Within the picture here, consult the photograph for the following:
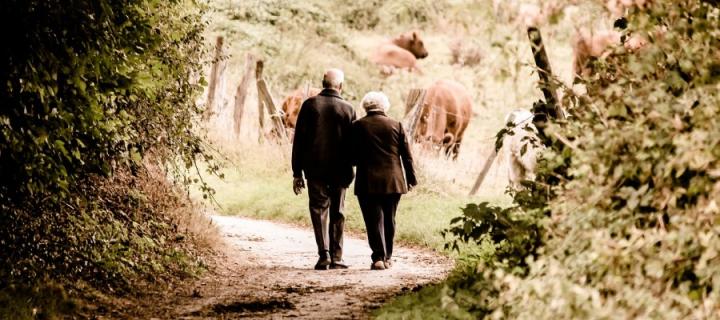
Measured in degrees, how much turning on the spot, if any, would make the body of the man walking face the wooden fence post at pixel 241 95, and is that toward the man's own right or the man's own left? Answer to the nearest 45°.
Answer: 0° — they already face it

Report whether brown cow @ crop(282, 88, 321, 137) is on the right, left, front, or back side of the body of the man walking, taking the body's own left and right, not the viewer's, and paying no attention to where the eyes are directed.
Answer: front

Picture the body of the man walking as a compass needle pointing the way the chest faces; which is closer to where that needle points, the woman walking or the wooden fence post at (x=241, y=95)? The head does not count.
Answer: the wooden fence post

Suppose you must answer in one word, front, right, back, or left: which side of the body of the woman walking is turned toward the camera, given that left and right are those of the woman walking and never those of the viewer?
back

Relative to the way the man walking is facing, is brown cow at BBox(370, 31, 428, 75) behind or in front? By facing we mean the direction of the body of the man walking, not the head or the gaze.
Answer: in front

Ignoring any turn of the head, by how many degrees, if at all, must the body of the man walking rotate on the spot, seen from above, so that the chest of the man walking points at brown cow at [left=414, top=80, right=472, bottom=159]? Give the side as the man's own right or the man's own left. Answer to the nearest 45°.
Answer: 0° — they already face it

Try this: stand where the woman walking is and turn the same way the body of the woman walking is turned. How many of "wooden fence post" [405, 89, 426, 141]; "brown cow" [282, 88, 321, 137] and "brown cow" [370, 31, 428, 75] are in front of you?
3

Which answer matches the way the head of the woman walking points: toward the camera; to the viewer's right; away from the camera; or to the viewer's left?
away from the camera

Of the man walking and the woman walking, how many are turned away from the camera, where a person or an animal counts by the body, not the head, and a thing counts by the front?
2

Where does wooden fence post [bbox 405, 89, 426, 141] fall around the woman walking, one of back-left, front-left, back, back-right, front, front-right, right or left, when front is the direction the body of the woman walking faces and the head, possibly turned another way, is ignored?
front

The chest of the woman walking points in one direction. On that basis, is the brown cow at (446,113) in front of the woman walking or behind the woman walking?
in front

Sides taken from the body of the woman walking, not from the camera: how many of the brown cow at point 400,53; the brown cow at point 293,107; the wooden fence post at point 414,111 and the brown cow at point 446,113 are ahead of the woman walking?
4

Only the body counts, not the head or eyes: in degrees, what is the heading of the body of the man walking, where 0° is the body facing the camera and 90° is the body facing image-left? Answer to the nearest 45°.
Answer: approximately 180°

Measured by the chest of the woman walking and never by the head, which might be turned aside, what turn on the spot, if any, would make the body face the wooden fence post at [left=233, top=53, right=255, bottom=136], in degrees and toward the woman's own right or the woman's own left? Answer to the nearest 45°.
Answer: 0° — they already face it
